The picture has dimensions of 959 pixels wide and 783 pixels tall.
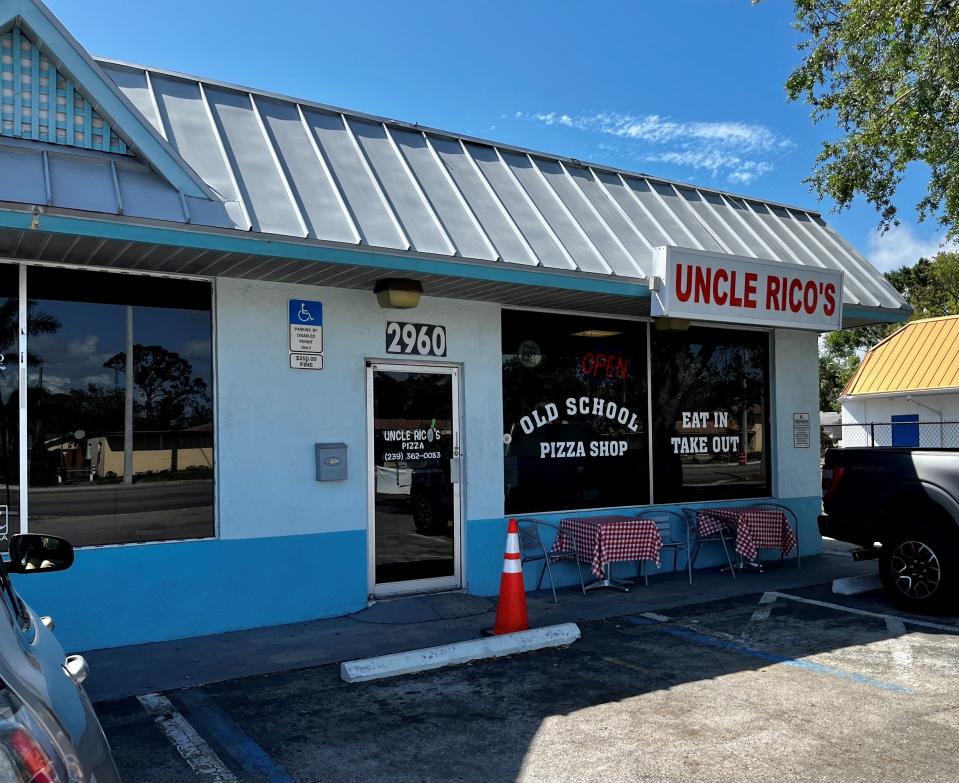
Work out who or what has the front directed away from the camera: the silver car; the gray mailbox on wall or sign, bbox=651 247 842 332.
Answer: the silver car

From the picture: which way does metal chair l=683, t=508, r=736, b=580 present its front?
to the viewer's right

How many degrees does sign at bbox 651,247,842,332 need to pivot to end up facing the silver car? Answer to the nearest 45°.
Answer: approximately 45° to its right

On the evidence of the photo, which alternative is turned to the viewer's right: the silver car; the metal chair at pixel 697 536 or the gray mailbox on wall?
the metal chair

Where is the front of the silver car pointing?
away from the camera

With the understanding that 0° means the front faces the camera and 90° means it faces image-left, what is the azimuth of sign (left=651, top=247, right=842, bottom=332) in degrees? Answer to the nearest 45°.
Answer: approximately 315°

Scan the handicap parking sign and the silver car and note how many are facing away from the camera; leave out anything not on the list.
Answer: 1

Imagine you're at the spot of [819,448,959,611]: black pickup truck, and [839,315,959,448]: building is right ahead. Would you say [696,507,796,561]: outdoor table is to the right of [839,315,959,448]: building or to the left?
left

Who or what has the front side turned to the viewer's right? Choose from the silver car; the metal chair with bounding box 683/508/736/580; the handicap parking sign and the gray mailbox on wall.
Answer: the metal chair

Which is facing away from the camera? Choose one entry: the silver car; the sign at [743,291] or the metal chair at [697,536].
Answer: the silver car
